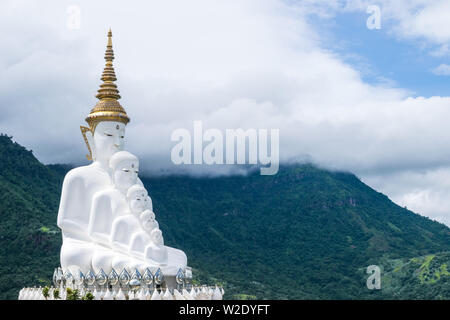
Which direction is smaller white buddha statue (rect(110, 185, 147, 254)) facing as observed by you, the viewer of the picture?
facing the viewer and to the right of the viewer

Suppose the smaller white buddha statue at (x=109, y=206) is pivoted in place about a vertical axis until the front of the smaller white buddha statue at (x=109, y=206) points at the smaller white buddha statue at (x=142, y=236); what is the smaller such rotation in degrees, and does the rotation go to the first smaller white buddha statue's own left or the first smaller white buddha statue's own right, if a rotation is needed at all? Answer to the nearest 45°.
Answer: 0° — it already faces it

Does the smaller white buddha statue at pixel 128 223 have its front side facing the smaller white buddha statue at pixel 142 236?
yes

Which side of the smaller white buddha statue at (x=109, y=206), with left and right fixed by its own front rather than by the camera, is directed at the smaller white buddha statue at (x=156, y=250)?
front

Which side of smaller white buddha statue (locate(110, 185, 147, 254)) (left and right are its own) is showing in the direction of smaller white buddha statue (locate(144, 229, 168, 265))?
front
